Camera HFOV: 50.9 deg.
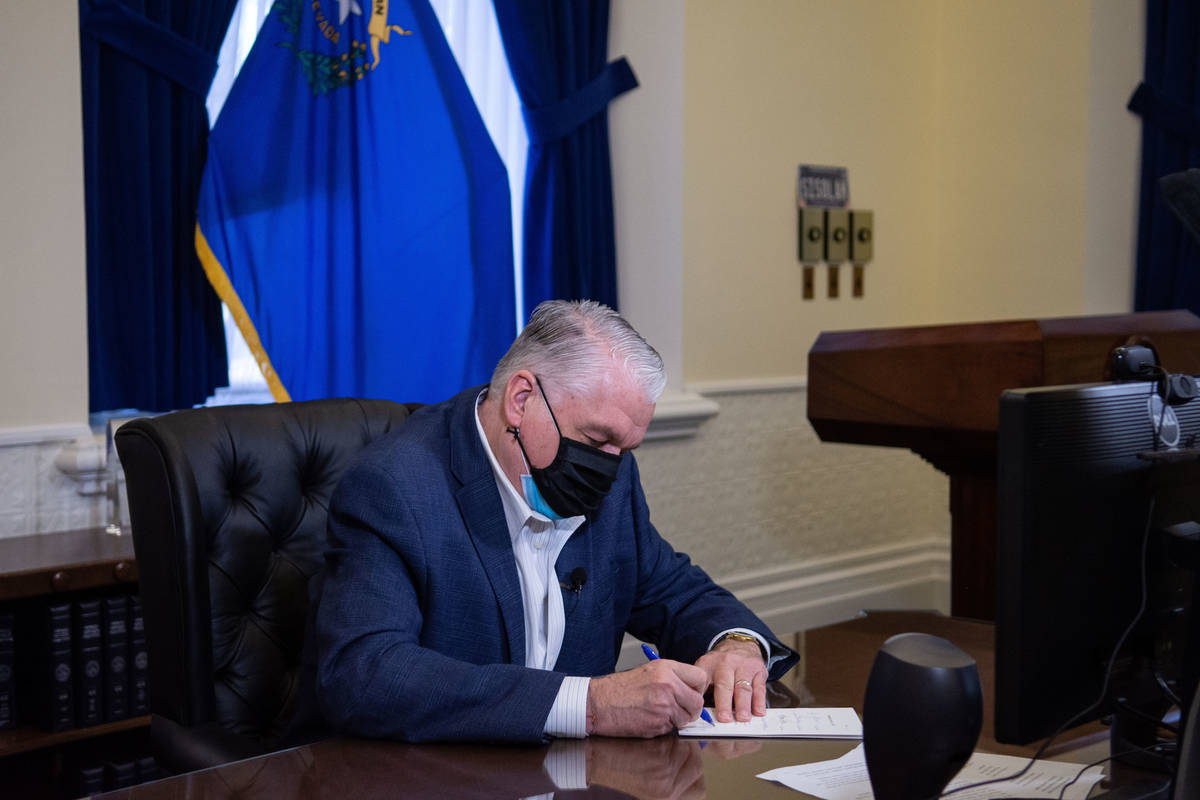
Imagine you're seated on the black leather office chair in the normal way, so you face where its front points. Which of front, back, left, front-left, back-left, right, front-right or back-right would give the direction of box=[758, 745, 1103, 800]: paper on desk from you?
front

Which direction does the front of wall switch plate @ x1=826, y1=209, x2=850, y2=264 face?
toward the camera

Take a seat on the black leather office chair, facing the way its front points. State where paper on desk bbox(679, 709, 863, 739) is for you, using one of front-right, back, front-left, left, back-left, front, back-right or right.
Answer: front

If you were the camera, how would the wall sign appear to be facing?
facing the viewer

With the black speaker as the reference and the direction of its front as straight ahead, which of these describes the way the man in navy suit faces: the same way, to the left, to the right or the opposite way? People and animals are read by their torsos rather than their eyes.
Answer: the opposite way

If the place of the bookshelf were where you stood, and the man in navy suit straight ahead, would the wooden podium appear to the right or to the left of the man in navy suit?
left

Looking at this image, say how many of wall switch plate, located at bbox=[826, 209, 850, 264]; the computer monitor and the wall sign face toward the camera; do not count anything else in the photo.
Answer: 2

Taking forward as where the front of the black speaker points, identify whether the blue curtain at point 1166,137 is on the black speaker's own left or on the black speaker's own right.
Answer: on the black speaker's own right

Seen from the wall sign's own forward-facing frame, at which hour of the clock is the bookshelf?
The bookshelf is roughly at 1 o'clock from the wall sign.

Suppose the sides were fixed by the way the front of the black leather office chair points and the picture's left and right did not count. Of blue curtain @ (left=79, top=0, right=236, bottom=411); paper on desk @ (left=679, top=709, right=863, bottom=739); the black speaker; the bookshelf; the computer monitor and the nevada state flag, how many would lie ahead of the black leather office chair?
3

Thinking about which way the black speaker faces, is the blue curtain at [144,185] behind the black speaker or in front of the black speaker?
in front

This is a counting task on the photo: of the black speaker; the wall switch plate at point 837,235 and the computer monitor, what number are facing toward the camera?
1

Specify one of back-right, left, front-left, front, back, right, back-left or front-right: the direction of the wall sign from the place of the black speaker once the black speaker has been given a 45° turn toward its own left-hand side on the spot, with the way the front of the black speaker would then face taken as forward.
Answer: right

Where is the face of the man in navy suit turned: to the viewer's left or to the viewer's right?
to the viewer's right

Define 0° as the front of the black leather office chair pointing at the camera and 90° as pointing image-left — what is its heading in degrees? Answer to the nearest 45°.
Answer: approximately 315°

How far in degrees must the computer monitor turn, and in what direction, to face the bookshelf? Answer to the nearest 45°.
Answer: approximately 45° to its left

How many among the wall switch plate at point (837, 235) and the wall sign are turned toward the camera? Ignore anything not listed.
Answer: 2

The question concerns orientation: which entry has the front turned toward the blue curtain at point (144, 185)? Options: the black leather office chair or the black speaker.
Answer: the black speaker

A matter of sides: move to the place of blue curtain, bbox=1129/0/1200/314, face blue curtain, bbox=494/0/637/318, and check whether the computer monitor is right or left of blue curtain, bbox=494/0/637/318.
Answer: left
